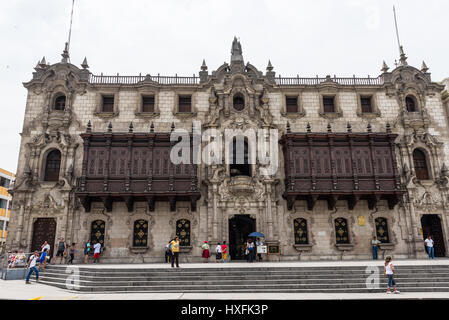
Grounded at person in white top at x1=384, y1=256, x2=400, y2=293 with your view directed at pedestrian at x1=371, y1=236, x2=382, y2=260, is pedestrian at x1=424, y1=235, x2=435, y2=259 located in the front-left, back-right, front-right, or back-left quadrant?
front-right

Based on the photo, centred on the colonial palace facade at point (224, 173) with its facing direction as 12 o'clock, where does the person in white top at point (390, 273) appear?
The person in white top is roughly at 11 o'clock from the colonial palace facade.

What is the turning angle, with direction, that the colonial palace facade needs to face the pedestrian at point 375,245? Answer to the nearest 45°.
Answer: approximately 90° to its left

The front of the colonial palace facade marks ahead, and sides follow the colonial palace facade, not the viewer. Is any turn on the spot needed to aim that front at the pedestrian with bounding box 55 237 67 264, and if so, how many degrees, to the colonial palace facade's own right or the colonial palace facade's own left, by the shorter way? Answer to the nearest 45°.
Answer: approximately 90° to the colonial palace facade's own right

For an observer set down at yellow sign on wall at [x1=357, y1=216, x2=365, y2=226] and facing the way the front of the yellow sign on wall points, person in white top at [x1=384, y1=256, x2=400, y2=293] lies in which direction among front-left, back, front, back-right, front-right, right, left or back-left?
front

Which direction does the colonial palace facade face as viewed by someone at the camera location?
facing the viewer

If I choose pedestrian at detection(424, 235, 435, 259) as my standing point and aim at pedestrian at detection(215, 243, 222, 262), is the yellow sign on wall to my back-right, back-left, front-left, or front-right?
front-right

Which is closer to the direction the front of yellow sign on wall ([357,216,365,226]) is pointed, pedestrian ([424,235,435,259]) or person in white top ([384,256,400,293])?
the person in white top

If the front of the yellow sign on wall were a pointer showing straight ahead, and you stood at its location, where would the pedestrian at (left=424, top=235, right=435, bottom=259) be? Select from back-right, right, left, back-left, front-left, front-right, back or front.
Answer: left

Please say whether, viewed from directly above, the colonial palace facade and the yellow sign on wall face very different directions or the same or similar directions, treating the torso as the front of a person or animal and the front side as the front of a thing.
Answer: same or similar directions

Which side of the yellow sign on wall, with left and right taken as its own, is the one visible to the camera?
front

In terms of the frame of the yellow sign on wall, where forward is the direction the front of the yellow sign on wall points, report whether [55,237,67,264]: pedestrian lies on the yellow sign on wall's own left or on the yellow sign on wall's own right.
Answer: on the yellow sign on wall's own right
